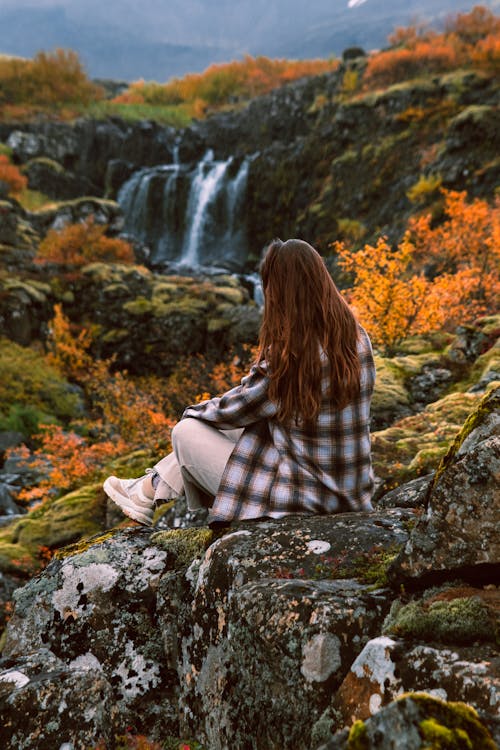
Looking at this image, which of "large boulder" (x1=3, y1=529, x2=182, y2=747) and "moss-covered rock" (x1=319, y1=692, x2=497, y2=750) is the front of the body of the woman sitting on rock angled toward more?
the large boulder

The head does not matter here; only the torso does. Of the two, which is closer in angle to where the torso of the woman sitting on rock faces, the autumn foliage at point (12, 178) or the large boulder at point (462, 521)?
the autumn foliage

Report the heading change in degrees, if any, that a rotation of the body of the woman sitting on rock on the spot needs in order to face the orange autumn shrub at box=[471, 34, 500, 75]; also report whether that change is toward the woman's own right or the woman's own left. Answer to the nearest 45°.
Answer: approximately 90° to the woman's own right

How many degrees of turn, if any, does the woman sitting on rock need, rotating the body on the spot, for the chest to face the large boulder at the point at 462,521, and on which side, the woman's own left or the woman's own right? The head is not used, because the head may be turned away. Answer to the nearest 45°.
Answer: approximately 180°

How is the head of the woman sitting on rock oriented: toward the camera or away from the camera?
away from the camera

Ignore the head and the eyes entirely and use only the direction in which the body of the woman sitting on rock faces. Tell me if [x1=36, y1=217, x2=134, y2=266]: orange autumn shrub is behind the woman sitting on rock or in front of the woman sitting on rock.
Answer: in front

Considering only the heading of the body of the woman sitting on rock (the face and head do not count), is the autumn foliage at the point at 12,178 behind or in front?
in front

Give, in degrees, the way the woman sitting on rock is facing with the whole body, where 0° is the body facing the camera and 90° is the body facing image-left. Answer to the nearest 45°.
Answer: approximately 135°
